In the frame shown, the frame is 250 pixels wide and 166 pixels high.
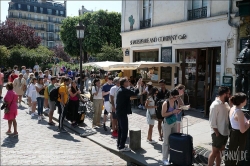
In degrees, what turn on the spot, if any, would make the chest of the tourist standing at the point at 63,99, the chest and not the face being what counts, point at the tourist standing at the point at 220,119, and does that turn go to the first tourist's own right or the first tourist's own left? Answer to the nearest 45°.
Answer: approximately 45° to the first tourist's own right

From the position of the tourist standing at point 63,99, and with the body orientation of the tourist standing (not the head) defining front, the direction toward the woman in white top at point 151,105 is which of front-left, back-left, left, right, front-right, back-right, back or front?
front-right
